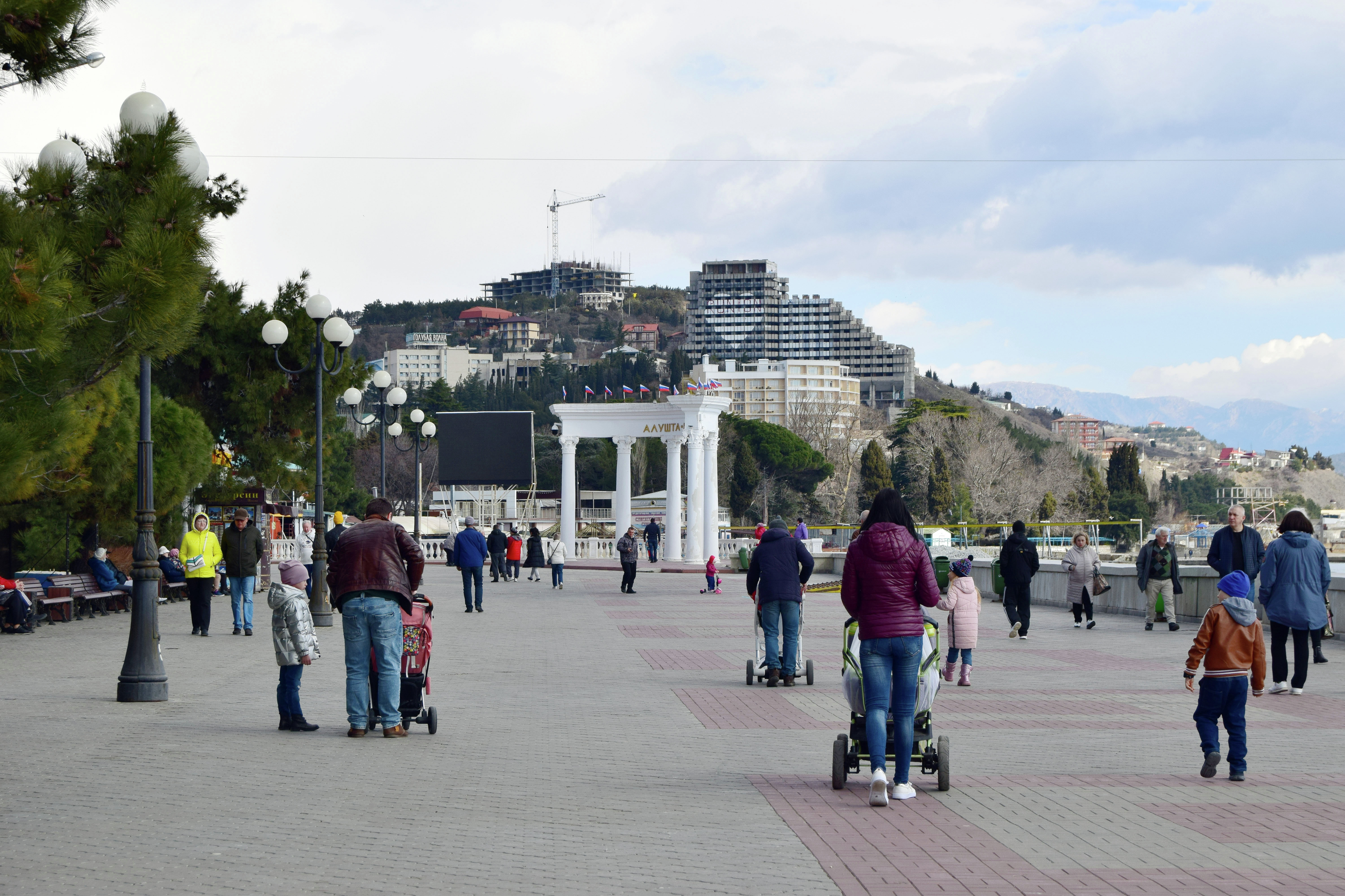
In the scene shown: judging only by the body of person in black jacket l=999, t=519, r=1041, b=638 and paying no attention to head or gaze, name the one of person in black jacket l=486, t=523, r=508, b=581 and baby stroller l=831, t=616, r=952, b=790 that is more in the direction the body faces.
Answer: the person in black jacket

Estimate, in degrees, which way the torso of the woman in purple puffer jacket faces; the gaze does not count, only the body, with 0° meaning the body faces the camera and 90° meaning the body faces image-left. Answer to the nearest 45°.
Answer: approximately 180°

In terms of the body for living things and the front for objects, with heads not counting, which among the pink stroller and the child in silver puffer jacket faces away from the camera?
the pink stroller

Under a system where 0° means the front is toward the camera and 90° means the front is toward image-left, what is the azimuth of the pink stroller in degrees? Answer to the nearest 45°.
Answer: approximately 180°

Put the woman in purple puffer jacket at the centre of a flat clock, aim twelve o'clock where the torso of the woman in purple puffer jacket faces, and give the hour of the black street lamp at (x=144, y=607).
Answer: The black street lamp is roughly at 10 o'clock from the woman in purple puffer jacket.

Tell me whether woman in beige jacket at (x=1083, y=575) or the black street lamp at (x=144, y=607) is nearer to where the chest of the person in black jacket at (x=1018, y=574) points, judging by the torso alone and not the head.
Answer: the woman in beige jacket

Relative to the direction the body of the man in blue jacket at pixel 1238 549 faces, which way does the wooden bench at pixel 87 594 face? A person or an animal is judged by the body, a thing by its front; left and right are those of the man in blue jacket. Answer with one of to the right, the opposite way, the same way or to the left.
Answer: to the left

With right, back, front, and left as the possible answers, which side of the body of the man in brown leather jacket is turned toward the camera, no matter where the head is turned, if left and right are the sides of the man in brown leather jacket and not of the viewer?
back

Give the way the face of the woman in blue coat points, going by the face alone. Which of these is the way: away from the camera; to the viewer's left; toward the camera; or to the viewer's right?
away from the camera

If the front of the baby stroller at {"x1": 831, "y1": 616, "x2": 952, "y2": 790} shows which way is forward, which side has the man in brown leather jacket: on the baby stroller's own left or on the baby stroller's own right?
on the baby stroller's own left

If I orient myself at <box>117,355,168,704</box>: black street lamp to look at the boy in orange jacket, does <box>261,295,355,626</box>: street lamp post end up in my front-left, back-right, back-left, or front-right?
back-left

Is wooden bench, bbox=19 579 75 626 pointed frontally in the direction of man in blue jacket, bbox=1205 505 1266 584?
yes
